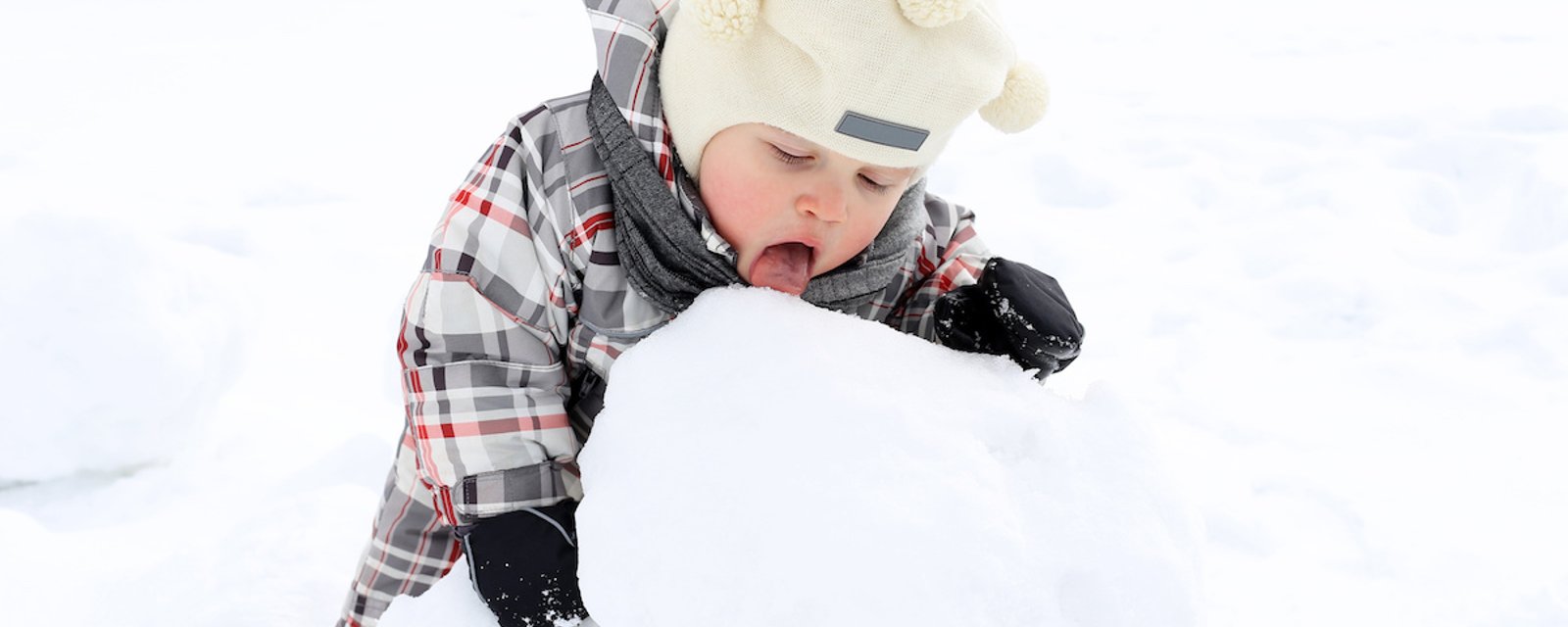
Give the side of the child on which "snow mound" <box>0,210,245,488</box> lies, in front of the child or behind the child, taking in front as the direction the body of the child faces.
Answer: behind

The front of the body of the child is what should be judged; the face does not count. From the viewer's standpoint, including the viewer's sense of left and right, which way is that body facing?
facing the viewer and to the right of the viewer
